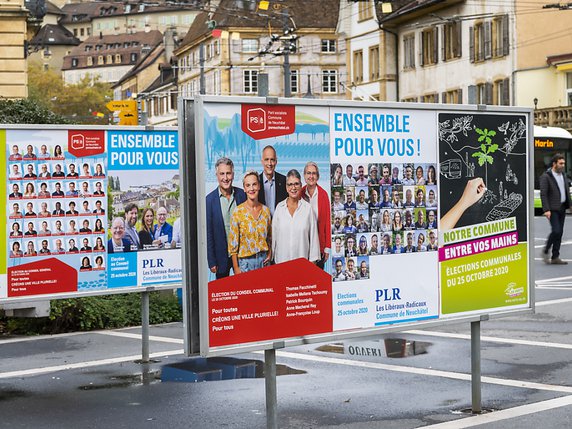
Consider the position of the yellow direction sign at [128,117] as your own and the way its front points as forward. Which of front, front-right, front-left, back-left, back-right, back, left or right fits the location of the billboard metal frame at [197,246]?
front

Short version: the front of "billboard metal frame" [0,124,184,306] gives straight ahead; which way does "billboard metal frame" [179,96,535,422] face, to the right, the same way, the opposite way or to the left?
the same way

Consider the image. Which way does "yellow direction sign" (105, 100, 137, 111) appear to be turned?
toward the camera

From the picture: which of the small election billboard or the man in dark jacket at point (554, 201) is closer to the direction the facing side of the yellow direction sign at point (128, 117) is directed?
the small election billboard

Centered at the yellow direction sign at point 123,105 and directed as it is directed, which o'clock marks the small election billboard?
The small election billboard is roughly at 12 o'clock from the yellow direction sign.

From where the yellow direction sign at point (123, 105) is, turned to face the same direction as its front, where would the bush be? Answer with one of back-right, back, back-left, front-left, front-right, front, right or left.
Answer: front

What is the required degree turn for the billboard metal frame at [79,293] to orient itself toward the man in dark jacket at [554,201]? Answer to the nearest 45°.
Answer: approximately 90° to its left

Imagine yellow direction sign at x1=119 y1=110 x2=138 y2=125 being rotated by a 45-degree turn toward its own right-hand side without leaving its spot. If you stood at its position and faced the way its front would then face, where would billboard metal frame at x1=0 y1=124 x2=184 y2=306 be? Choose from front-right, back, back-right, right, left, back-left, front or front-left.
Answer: front-left

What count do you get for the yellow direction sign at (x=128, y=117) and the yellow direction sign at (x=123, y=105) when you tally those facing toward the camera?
2

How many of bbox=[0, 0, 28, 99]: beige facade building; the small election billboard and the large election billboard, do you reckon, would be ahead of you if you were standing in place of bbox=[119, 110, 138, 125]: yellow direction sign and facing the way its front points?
2

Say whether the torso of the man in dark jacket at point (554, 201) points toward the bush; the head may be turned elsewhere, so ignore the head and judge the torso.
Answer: no

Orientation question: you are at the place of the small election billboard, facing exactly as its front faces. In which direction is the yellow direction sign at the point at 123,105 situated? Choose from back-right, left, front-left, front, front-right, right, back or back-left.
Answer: back-left

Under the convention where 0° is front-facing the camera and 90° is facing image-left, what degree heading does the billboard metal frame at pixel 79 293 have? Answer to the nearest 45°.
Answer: approximately 315°

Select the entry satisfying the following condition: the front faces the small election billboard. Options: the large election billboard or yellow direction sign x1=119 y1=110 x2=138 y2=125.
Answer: the yellow direction sign

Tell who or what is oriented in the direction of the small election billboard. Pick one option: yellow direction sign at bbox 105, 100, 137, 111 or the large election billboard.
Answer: the yellow direction sign

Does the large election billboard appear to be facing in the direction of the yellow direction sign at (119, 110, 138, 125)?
no

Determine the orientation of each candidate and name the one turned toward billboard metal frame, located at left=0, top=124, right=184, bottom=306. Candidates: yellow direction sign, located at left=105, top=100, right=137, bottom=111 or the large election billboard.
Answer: the yellow direction sign
